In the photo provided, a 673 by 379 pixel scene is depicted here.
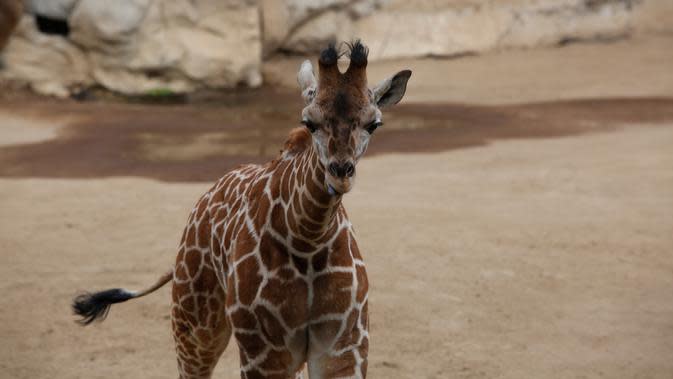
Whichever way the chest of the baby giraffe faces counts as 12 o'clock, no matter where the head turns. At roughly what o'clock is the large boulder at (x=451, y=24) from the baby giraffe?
The large boulder is roughly at 8 o'clock from the baby giraffe.

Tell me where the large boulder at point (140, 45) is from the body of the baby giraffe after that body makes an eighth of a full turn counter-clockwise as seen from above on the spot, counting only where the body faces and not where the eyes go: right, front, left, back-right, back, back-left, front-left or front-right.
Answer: left

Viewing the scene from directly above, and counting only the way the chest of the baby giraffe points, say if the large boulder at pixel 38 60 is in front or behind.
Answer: behind

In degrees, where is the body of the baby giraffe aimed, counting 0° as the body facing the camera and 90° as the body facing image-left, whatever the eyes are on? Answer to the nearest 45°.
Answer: approximately 315°
